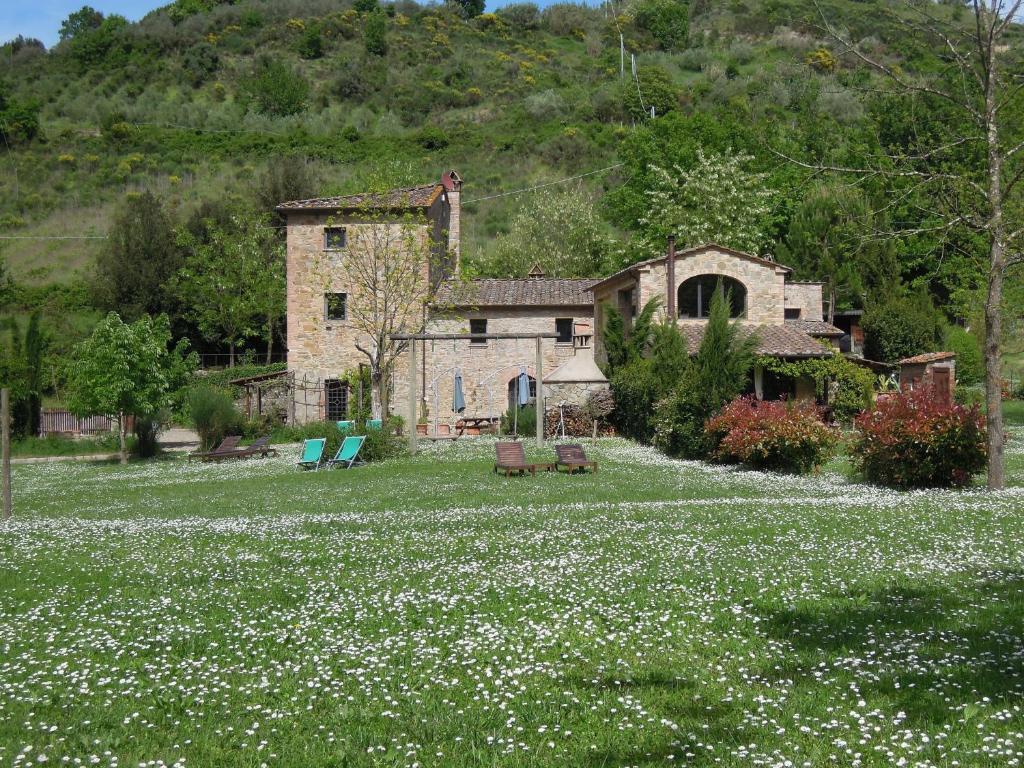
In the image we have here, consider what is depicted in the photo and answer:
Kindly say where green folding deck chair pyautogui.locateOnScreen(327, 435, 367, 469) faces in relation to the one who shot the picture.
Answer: facing the viewer and to the left of the viewer

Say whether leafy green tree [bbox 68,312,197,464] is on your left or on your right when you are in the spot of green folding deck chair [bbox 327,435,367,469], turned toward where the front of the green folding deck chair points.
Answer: on your right

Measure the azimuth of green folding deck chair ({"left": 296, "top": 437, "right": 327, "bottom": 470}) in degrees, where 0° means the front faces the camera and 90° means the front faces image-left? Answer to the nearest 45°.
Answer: approximately 45°

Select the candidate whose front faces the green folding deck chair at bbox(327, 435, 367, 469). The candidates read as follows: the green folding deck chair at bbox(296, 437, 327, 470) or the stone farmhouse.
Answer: the stone farmhouse

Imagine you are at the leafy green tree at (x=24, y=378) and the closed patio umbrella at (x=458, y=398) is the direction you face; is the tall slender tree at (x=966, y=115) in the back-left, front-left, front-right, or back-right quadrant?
front-right

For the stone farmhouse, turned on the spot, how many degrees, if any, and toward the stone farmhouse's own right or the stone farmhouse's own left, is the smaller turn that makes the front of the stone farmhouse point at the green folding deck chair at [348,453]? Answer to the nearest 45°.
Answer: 0° — it already faces it

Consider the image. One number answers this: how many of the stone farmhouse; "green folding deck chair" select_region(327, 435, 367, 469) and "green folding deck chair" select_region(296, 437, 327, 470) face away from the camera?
0

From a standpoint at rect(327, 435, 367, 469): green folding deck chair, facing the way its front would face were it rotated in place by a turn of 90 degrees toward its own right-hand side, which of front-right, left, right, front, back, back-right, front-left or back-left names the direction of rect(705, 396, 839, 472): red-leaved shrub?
back

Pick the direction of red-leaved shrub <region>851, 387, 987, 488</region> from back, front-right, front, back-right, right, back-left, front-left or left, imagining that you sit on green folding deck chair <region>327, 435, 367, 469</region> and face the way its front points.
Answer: left

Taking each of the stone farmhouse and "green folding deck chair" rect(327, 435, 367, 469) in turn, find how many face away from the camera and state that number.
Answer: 0

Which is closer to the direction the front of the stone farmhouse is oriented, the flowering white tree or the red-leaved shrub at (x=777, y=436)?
the red-leaved shrub

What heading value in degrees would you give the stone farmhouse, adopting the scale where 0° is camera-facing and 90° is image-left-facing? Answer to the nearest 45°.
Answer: approximately 0°

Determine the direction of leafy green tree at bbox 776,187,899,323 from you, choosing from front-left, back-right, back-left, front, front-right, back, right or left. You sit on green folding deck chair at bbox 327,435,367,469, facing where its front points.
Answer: back

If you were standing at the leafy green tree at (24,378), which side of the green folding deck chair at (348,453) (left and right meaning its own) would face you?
right

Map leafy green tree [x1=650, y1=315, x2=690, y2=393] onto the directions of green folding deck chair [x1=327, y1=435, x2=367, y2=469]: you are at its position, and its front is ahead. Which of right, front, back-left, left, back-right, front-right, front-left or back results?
back-left

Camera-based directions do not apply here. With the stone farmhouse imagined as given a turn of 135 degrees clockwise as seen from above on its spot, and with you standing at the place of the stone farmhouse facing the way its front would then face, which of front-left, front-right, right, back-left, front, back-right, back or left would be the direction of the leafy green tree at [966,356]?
back-right

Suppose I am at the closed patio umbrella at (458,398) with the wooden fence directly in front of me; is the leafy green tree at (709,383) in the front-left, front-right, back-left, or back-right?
back-left
